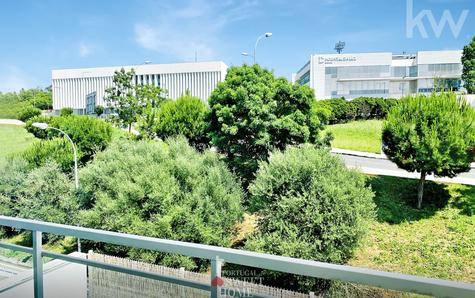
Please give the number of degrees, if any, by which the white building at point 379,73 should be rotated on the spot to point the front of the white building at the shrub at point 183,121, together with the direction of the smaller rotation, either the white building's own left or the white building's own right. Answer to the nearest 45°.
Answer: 0° — it already faces it

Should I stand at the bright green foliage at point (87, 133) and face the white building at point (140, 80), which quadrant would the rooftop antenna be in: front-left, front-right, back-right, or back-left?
front-right

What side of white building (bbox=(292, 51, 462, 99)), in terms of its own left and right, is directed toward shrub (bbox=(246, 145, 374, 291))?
front

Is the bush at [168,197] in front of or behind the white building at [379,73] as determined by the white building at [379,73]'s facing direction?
in front

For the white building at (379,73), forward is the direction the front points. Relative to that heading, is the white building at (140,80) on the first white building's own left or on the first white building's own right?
on the first white building's own right

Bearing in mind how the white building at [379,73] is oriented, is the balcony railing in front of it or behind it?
in front

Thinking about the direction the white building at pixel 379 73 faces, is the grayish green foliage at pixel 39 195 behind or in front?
in front

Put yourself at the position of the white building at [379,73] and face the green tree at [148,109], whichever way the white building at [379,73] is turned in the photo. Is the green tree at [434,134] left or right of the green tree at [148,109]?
left

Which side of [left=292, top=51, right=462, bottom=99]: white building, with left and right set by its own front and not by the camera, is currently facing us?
front

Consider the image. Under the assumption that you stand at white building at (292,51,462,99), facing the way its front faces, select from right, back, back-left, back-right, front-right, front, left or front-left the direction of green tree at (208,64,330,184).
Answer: front

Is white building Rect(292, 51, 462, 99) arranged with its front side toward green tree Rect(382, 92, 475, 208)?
yes

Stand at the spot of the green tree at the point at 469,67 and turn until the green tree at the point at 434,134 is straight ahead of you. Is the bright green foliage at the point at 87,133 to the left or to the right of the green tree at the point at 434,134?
right
